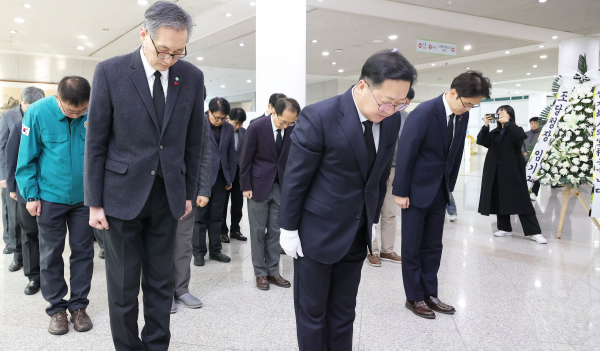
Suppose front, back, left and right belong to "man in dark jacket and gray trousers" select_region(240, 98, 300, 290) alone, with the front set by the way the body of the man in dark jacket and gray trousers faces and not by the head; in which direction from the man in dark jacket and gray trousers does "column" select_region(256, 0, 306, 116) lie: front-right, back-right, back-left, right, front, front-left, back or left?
back-left

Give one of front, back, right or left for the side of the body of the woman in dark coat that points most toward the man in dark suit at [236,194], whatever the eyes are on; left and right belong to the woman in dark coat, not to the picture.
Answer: front

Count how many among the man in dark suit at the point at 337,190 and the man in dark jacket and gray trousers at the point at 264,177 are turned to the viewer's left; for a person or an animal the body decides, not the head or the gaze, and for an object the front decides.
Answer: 0

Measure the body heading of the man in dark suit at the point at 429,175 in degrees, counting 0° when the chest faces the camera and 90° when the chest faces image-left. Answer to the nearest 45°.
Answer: approximately 315°

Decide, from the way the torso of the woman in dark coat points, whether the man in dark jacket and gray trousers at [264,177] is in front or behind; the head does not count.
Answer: in front

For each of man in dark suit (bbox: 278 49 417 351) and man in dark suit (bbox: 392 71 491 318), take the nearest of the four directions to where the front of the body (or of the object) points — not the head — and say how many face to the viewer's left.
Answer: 0

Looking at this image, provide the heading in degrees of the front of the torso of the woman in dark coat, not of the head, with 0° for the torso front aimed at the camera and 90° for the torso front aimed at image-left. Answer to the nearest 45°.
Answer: approximately 45°

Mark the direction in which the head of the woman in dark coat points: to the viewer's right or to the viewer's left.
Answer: to the viewer's left

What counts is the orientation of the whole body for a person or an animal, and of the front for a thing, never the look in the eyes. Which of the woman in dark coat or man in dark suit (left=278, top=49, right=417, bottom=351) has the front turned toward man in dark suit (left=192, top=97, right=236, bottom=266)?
the woman in dark coat

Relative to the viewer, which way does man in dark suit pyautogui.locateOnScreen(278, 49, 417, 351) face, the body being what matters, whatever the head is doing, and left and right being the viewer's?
facing the viewer and to the right of the viewer

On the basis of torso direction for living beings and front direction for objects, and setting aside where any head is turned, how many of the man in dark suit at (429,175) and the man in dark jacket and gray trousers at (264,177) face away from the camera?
0

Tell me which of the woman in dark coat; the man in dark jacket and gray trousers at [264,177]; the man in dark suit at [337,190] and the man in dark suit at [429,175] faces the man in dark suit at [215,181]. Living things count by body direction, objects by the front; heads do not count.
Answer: the woman in dark coat

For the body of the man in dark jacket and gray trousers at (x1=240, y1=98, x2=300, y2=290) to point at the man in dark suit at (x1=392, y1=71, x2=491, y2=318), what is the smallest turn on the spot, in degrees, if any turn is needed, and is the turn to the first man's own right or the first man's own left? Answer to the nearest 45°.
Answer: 0° — they already face them

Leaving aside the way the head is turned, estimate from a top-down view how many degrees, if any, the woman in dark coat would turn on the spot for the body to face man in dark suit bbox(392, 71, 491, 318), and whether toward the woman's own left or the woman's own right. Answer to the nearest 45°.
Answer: approximately 45° to the woman's own left
